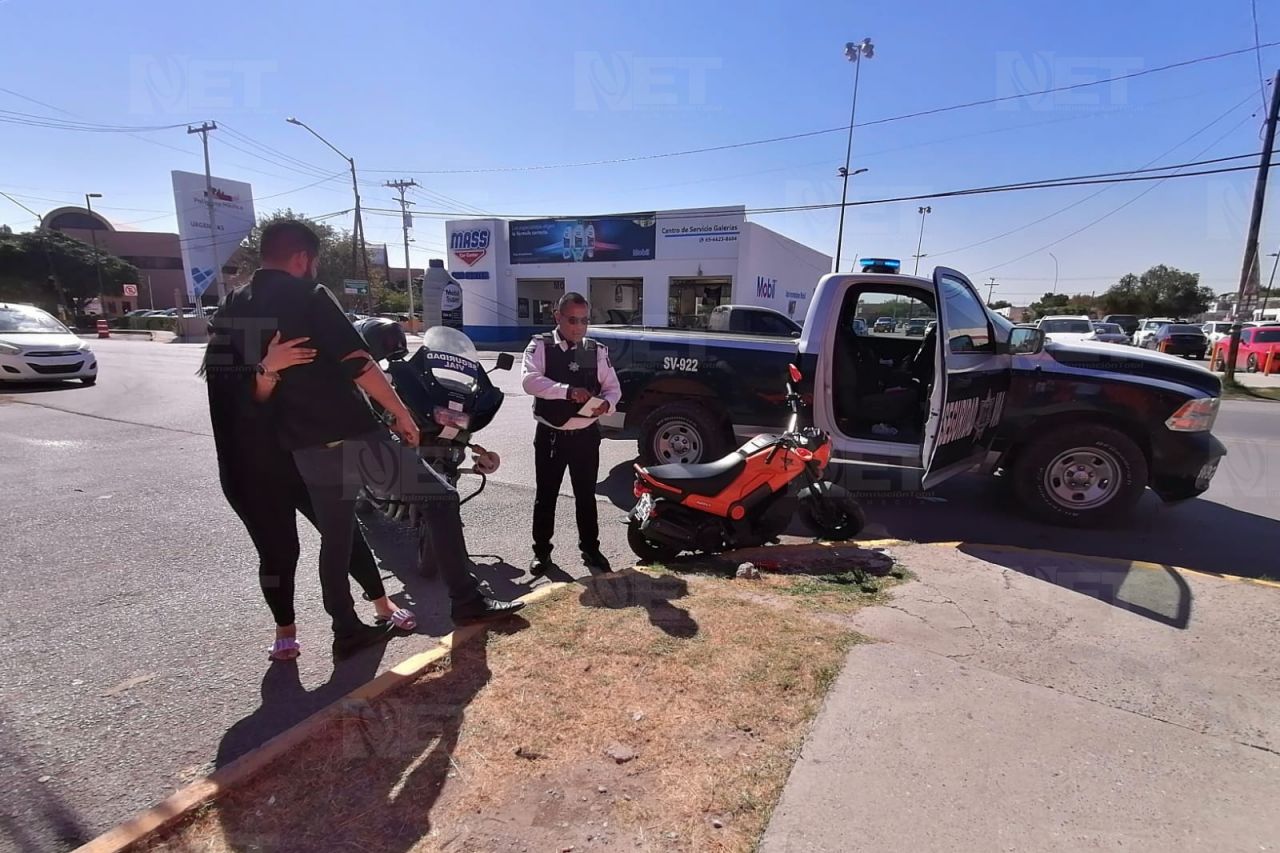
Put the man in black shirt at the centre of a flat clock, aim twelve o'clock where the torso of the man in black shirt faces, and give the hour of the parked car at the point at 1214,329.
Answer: The parked car is roughly at 1 o'clock from the man in black shirt.

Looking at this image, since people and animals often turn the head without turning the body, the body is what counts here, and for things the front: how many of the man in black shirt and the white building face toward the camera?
1

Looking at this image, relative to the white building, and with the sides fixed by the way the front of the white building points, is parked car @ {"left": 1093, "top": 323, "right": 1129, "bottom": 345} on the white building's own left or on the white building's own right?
on the white building's own left

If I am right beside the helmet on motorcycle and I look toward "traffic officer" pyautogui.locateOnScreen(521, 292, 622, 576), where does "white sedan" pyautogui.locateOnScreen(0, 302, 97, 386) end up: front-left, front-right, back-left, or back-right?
back-left

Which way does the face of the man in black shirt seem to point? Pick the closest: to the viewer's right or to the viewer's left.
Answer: to the viewer's right

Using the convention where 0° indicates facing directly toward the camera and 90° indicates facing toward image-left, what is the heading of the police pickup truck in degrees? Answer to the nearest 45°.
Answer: approximately 315°

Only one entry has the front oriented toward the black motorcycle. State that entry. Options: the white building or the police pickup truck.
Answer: the white building

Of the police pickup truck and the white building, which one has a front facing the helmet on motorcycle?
the white building

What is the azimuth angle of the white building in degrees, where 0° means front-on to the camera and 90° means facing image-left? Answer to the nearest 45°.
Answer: approximately 0°

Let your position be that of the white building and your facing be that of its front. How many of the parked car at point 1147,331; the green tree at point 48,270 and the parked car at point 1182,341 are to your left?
2

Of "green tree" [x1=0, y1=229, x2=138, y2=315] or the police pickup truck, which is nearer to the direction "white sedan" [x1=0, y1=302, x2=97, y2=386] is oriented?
the police pickup truck
